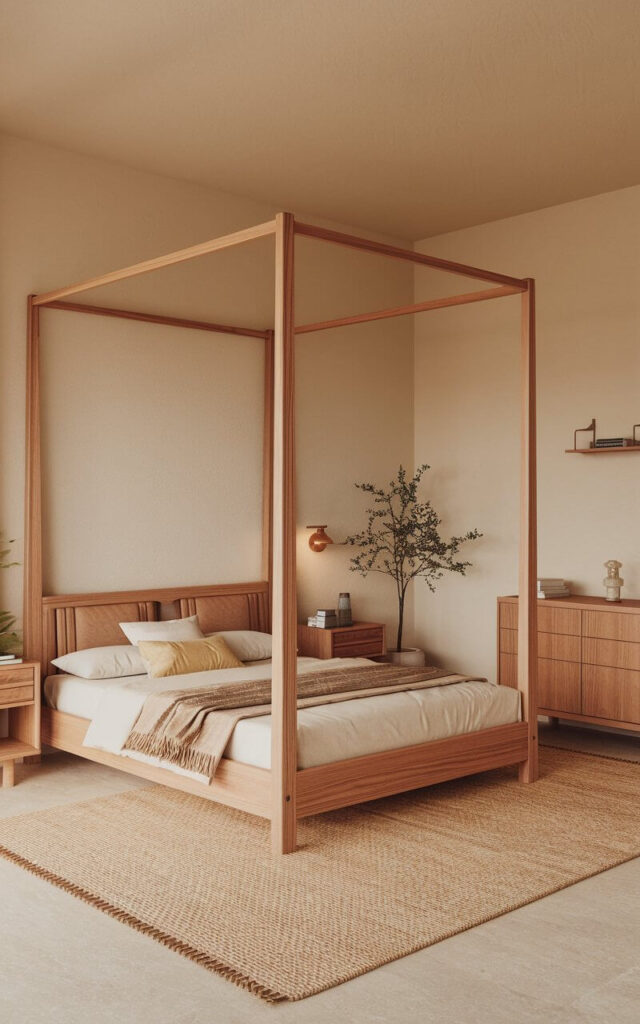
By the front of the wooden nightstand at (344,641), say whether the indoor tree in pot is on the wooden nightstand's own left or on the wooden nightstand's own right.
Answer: on the wooden nightstand's own left

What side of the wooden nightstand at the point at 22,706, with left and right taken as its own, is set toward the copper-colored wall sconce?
left

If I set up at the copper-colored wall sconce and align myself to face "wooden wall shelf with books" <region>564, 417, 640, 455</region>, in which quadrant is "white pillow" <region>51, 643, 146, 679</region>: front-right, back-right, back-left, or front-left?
back-right

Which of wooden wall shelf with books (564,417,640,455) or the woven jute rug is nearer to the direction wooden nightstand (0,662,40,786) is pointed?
the woven jute rug

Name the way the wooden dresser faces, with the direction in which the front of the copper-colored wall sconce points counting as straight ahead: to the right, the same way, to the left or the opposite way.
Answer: to the right

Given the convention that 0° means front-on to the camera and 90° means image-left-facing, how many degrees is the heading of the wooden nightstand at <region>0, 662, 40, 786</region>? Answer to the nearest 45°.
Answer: approximately 315°

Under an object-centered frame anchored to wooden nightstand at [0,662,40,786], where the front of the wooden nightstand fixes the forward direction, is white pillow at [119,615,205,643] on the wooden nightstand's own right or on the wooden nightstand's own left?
on the wooden nightstand's own left

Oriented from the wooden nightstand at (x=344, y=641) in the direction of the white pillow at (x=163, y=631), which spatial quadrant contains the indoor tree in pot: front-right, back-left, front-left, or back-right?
back-left

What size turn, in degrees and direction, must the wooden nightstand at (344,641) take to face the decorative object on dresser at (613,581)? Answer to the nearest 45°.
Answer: approximately 45° to its left
